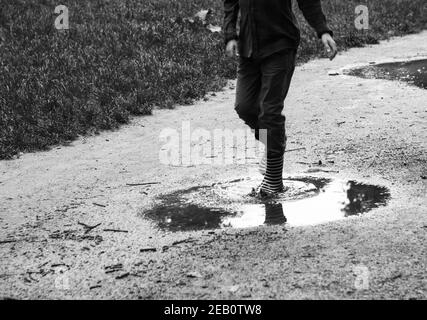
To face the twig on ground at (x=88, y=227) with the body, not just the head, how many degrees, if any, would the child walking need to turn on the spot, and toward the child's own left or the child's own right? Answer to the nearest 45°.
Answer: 0° — they already face it

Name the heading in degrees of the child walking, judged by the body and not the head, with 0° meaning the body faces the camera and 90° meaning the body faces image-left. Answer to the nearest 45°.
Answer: approximately 45°
